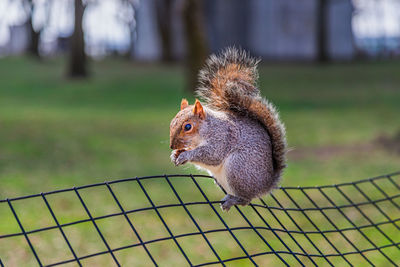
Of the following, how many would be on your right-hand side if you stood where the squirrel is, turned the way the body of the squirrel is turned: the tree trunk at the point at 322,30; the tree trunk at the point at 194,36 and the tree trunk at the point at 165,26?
3

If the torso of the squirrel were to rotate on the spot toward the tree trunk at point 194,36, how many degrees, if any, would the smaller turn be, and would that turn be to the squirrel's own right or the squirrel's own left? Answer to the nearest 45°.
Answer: approximately 90° to the squirrel's own right

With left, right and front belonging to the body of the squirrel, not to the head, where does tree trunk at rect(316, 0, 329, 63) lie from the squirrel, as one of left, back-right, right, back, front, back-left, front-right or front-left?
right

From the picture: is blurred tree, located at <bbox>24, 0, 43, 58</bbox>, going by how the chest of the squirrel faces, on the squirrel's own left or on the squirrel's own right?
on the squirrel's own right

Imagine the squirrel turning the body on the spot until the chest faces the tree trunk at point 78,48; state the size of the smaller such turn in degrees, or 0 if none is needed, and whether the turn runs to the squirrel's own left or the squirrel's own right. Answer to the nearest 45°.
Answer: approximately 90° to the squirrel's own right

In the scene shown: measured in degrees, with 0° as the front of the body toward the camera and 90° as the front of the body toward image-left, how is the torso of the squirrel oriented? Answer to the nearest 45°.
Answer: approximately 90°
